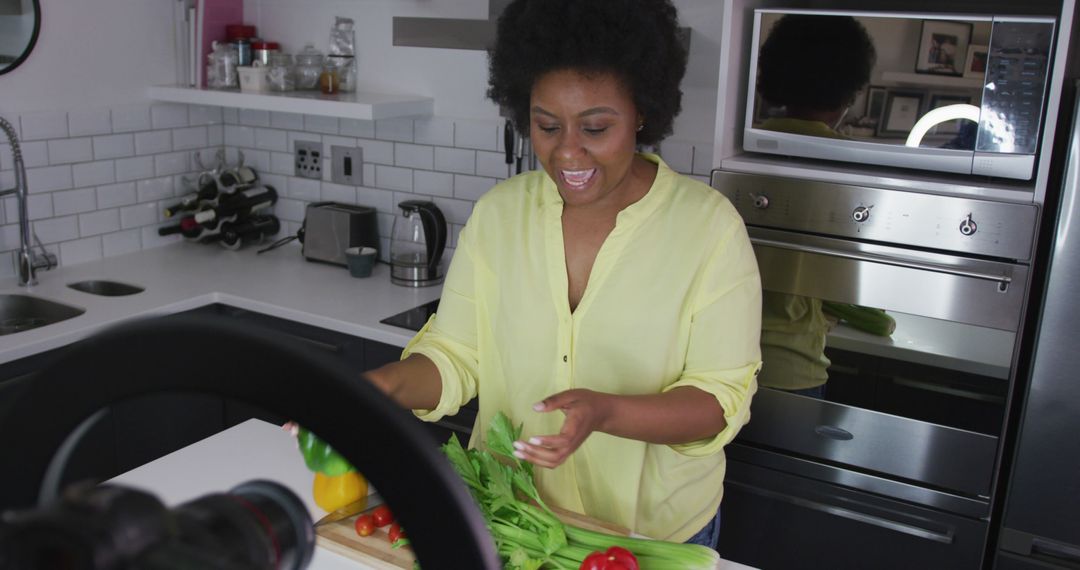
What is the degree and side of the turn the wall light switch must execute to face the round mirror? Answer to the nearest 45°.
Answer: approximately 90° to its right

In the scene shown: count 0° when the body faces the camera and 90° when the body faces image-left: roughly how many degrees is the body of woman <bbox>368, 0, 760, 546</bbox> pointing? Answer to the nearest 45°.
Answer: approximately 45°

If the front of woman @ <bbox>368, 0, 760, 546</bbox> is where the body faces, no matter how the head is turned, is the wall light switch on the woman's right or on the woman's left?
on the woman's right

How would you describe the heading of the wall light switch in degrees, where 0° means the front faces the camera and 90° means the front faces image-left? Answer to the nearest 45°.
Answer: approximately 0°

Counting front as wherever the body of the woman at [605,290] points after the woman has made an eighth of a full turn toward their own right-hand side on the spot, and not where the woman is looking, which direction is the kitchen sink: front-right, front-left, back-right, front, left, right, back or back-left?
front-right

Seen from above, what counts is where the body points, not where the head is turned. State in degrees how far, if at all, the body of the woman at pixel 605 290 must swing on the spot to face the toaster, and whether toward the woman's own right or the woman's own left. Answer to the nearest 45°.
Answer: approximately 90° to the woman's own right

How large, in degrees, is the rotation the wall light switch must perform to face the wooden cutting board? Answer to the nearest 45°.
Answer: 0° — it already faces it

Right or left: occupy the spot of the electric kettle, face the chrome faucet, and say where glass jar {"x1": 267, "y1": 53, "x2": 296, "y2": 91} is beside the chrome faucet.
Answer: right
